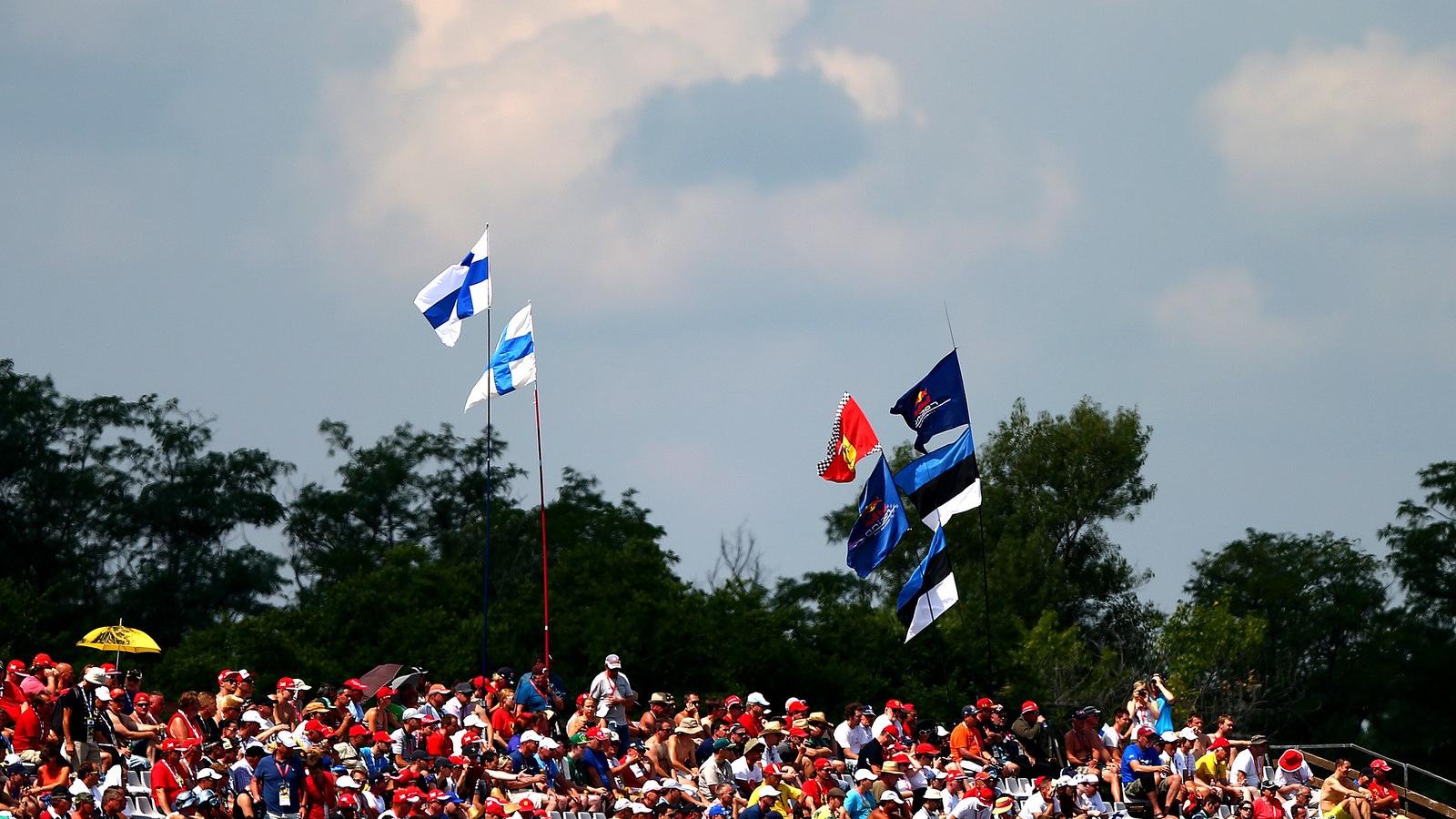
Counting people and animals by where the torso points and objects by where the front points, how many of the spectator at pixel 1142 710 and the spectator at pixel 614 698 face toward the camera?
2

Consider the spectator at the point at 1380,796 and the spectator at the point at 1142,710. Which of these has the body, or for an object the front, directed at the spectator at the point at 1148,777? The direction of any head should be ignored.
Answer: the spectator at the point at 1142,710

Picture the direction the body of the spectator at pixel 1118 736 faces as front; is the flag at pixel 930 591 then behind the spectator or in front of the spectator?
behind

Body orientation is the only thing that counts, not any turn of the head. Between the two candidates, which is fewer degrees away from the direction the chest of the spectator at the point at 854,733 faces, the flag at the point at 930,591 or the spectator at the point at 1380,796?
the spectator

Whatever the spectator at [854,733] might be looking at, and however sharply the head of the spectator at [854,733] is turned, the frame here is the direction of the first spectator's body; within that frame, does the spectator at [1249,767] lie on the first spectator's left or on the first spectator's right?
on the first spectator's left

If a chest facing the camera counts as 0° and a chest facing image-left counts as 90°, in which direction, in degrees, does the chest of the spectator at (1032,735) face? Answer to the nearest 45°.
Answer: approximately 315°
